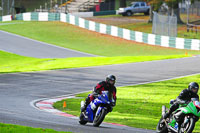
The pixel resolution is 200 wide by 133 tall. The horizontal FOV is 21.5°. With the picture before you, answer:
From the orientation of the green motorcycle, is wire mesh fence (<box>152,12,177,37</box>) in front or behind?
behind

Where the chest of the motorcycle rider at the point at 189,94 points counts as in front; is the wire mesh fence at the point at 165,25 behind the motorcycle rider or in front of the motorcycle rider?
behind
